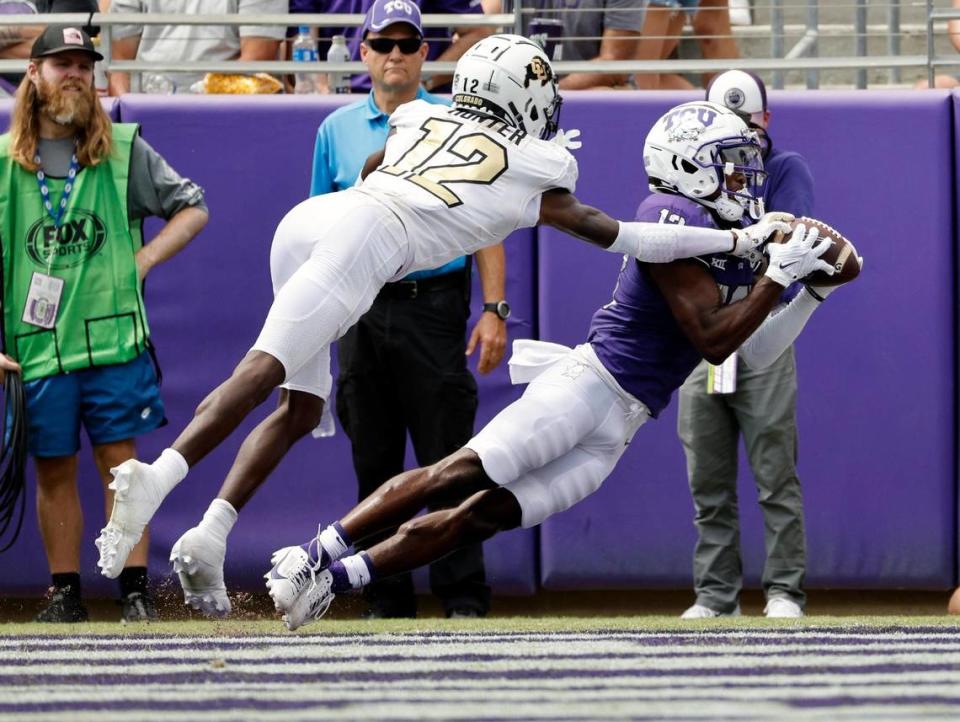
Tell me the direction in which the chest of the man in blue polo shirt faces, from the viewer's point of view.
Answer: toward the camera

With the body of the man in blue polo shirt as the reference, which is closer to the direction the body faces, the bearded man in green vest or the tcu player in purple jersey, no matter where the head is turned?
the tcu player in purple jersey

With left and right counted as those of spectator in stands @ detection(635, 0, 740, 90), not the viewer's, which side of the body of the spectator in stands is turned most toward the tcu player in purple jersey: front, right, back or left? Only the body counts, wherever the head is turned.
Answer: front

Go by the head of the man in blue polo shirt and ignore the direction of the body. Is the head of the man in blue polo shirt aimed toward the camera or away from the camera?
toward the camera

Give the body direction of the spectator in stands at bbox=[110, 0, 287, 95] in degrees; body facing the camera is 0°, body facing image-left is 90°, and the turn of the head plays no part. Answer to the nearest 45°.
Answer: approximately 0°

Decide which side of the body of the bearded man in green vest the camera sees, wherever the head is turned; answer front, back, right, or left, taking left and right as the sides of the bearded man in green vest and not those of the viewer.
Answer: front

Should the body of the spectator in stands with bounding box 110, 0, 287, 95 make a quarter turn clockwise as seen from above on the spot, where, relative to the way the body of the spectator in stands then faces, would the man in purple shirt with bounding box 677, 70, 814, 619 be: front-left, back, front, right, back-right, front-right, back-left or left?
back-left

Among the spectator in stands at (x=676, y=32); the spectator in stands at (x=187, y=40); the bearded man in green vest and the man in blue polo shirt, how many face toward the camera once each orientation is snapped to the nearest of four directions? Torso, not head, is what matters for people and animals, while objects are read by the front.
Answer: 4

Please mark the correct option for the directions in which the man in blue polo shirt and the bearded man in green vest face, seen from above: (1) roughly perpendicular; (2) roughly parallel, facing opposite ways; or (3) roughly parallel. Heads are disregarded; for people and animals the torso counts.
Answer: roughly parallel

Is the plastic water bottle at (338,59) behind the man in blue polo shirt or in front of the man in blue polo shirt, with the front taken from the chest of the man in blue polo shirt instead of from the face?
behind

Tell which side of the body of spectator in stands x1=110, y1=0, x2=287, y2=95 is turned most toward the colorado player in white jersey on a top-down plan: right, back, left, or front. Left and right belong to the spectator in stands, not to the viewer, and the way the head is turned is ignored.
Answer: front

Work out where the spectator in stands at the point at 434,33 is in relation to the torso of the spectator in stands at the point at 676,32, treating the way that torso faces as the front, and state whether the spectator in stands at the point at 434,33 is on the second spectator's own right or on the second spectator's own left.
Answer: on the second spectator's own right

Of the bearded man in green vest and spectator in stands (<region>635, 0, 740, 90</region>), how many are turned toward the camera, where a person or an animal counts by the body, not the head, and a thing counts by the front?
2
